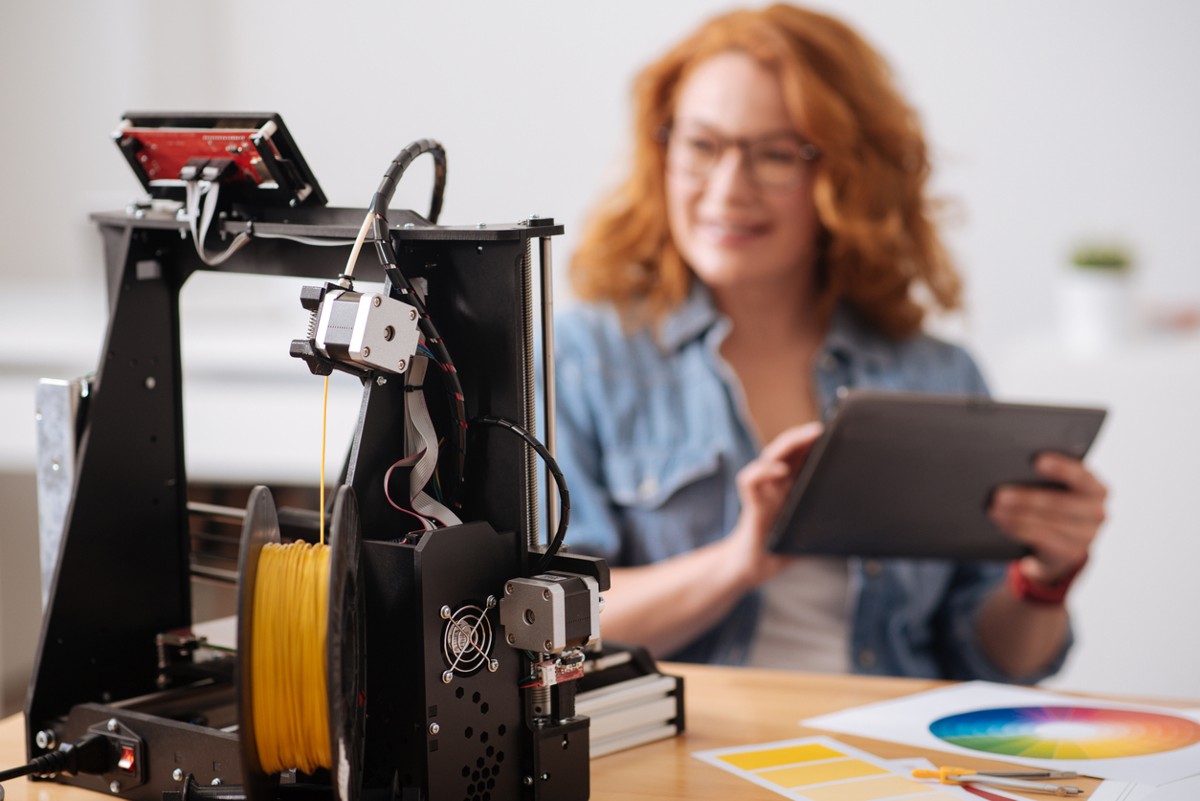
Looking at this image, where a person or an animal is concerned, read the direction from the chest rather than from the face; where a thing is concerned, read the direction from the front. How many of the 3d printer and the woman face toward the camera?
1

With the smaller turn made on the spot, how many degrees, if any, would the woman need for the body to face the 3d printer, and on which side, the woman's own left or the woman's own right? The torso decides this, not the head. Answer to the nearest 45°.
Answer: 0° — they already face it

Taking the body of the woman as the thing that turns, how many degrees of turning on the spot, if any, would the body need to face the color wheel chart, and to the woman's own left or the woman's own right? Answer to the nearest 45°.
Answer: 0° — they already face it

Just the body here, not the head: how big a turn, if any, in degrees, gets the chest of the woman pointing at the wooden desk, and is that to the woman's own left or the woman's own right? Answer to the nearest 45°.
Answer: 0° — they already face it

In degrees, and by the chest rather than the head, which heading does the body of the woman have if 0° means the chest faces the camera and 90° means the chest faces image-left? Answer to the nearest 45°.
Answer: approximately 0°

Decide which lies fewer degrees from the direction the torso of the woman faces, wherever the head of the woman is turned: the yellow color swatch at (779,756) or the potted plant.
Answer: the yellow color swatch
